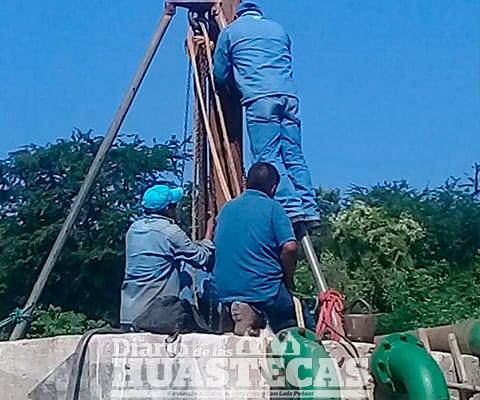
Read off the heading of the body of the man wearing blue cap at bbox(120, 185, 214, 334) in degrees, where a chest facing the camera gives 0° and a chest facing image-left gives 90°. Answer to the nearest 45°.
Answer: approximately 225°

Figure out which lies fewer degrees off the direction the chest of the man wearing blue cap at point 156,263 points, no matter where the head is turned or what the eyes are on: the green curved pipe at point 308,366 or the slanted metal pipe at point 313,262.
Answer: the slanted metal pipe

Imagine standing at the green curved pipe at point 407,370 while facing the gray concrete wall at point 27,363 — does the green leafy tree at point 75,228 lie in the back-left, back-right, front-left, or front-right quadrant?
front-right

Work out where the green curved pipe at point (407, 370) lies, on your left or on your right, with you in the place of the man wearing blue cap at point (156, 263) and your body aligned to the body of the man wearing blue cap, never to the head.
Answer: on your right

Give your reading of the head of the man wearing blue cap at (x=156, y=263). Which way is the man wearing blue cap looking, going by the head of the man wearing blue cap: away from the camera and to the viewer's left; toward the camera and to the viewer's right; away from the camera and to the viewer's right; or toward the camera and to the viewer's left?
away from the camera and to the viewer's right

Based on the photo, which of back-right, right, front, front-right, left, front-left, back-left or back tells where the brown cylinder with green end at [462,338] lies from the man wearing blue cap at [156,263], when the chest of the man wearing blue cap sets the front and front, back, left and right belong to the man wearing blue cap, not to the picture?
front-right

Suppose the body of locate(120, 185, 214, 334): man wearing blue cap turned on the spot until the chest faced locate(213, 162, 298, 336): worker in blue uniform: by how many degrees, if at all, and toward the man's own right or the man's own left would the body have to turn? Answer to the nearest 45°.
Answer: approximately 90° to the man's own right

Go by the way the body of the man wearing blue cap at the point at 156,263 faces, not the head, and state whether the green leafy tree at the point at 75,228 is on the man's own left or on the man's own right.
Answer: on the man's own left
